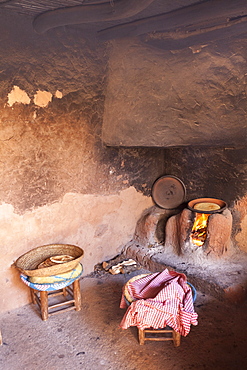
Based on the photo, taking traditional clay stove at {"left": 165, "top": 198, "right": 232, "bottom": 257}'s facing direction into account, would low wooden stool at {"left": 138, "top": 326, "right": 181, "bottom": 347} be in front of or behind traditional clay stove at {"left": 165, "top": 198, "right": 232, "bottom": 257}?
in front

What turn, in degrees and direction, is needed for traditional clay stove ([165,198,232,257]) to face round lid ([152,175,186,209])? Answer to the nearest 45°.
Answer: approximately 135° to its right

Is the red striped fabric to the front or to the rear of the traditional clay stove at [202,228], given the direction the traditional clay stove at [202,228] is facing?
to the front

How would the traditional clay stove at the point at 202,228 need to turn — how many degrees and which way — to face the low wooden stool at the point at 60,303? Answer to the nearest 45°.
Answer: approximately 45° to its right

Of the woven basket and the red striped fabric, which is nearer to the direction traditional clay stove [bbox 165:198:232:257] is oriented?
the red striped fabric

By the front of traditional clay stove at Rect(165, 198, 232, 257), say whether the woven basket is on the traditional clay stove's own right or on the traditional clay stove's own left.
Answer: on the traditional clay stove's own right

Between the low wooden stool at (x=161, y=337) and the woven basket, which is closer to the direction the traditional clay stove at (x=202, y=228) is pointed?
the low wooden stool

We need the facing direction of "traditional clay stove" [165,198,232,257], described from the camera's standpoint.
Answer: facing the viewer
